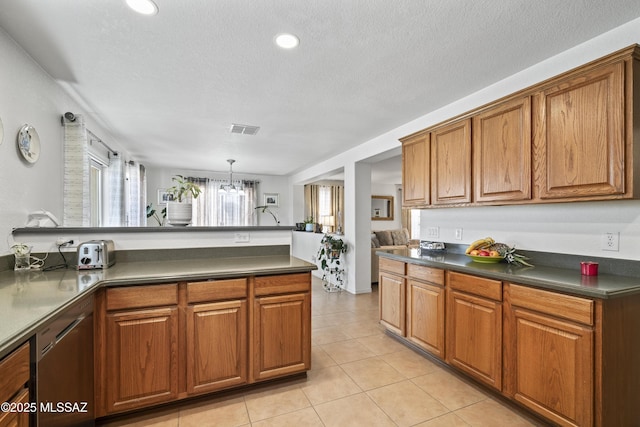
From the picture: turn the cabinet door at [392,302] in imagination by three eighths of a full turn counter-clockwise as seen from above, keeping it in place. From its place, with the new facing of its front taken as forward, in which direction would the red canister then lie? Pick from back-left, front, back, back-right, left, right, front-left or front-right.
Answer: front-right

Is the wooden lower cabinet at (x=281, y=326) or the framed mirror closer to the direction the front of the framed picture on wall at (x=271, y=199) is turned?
the wooden lower cabinet

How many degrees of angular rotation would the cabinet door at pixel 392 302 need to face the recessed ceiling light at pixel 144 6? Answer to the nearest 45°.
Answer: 0° — it already faces it

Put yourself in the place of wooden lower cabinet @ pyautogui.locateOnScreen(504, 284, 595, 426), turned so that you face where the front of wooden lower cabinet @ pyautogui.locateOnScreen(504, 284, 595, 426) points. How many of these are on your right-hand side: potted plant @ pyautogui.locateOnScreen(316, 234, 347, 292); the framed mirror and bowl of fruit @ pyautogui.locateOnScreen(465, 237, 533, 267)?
3

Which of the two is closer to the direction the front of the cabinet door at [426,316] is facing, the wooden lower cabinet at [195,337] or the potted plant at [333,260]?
the wooden lower cabinet

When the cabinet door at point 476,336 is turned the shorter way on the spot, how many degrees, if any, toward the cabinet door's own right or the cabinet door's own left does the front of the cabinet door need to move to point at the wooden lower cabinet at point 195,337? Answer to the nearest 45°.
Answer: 0° — it already faces it

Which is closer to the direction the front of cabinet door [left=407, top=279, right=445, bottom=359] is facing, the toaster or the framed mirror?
the toaster
